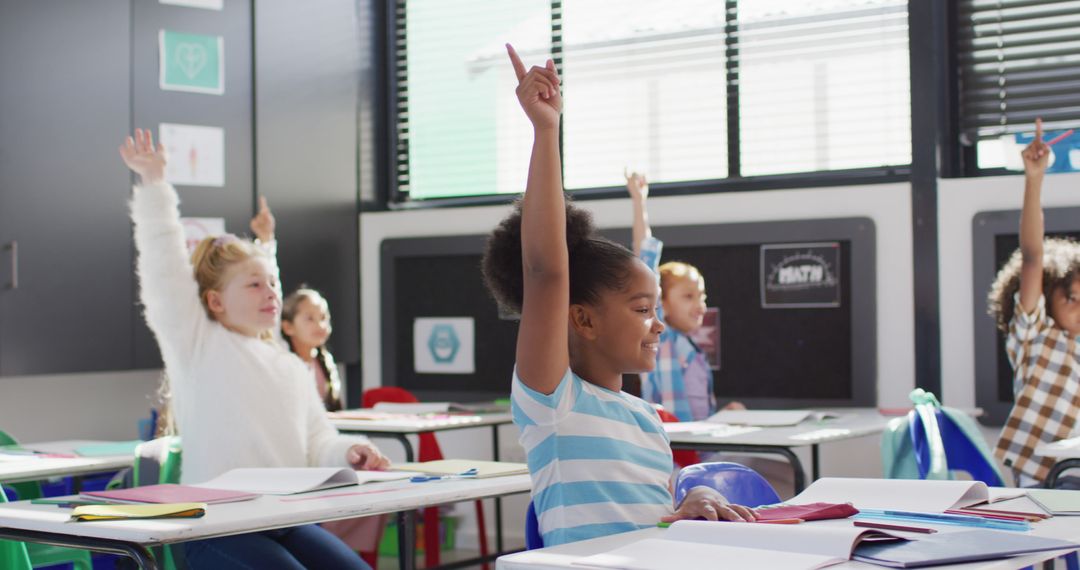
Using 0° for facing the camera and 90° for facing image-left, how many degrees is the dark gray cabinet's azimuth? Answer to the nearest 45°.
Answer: approximately 0°

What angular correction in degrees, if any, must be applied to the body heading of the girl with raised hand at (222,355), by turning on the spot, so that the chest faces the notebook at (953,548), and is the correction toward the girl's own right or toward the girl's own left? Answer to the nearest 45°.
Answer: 0° — they already face it

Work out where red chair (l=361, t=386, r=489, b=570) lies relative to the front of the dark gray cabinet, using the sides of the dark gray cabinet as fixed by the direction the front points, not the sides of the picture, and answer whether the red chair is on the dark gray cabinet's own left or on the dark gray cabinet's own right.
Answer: on the dark gray cabinet's own left

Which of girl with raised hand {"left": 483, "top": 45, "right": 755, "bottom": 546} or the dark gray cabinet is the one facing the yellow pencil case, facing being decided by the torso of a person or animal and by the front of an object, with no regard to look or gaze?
the dark gray cabinet

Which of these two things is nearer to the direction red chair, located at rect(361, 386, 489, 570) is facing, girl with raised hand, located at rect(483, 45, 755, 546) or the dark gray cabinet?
the girl with raised hand

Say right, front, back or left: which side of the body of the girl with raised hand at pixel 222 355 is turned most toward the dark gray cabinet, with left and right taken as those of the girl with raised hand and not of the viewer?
back

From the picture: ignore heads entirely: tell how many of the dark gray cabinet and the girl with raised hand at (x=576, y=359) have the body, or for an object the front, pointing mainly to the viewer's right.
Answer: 1

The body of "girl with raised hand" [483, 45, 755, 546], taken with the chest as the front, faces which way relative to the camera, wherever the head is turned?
to the viewer's right

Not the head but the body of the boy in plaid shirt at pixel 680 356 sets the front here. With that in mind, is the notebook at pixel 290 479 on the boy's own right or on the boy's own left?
on the boy's own right
